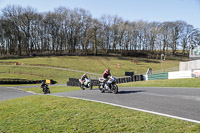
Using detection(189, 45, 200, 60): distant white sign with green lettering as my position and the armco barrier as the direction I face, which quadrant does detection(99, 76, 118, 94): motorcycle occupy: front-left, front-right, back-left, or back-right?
front-left

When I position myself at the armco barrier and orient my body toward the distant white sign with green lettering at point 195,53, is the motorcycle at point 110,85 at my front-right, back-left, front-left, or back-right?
back-right

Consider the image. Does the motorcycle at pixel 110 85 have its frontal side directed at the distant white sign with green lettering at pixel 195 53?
no

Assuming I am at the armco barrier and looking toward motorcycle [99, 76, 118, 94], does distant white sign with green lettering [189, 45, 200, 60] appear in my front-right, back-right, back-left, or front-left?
back-left
